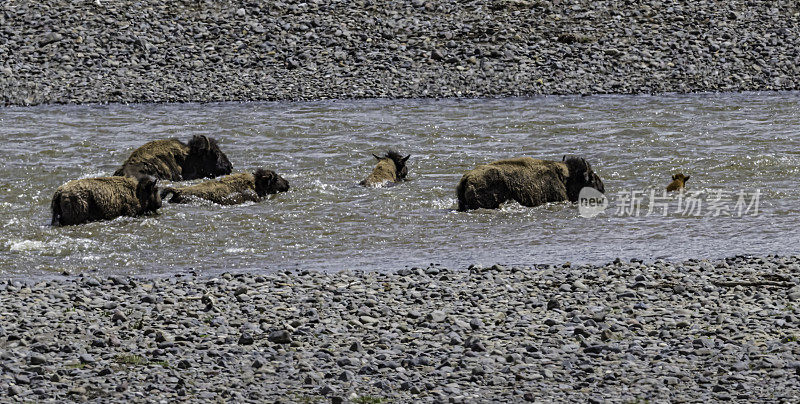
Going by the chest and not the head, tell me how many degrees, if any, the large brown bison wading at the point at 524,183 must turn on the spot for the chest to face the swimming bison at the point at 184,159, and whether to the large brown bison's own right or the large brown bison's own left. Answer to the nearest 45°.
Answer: approximately 180°

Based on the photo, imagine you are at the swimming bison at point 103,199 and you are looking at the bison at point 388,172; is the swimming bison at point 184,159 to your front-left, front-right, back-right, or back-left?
front-left

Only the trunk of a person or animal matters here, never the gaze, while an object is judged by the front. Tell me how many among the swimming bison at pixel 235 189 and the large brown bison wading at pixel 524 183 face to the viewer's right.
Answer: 2

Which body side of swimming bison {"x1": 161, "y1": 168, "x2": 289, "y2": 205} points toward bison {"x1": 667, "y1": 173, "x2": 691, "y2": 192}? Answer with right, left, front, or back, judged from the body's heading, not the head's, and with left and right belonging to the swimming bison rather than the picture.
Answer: front

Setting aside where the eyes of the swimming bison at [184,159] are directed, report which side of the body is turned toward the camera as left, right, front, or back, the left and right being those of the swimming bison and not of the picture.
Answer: right

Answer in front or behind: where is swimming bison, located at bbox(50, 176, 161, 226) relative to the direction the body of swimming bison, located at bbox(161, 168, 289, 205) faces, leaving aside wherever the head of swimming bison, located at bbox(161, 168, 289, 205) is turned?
behind

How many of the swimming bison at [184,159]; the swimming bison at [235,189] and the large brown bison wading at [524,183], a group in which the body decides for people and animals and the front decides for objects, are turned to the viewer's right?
3

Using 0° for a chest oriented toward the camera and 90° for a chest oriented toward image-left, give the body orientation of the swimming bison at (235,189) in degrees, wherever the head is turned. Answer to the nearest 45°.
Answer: approximately 270°

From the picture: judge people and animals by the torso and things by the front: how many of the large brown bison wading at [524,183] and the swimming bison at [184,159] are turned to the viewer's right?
2

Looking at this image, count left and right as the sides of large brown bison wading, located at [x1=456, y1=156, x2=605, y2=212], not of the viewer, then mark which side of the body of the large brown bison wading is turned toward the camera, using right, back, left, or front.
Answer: right

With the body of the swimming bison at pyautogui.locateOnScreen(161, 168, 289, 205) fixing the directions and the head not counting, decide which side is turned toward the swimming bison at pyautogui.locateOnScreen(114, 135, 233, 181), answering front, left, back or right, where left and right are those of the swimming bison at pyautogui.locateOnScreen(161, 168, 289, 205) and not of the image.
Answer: left

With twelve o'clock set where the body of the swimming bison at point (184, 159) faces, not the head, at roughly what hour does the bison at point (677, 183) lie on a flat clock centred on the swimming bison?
The bison is roughly at 1 o'clock from the swimming bison.

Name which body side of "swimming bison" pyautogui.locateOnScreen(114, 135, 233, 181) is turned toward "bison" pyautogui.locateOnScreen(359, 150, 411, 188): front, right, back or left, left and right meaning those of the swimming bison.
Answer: front

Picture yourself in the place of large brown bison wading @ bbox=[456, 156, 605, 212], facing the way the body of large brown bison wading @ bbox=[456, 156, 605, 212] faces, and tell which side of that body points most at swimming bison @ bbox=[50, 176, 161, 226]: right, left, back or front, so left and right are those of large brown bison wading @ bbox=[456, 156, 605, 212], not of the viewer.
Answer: back

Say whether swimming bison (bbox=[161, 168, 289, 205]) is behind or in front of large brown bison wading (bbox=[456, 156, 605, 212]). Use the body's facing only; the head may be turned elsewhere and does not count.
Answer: behind

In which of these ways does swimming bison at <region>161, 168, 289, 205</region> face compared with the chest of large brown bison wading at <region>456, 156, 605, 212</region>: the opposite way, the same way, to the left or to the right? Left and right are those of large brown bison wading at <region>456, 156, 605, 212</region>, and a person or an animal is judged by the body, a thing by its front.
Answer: the same way

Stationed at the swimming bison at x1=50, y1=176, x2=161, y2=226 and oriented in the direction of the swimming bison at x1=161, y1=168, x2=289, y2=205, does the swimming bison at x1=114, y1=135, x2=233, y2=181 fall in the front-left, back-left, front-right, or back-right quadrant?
front-left

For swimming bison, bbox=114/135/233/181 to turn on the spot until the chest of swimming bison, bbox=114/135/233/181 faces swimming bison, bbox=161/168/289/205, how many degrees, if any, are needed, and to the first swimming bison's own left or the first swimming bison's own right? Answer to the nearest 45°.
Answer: approximately 90° to the first swimming bison's own right
